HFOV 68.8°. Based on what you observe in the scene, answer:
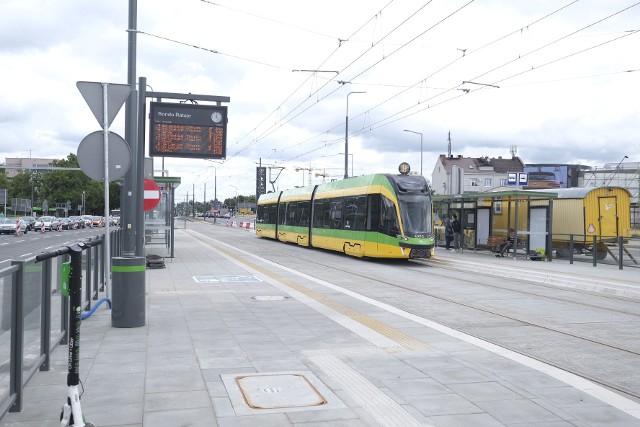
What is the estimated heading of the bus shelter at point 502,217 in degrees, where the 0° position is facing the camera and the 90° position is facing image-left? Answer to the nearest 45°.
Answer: approximately 45°

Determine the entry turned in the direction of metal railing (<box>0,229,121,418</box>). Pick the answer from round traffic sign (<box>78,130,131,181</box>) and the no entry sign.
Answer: the no entry sign

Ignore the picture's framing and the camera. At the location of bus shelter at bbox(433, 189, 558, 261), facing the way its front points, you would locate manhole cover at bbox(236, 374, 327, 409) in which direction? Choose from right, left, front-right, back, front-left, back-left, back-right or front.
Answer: front-left

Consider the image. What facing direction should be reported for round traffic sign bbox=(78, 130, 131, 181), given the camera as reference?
facing away from the viewer

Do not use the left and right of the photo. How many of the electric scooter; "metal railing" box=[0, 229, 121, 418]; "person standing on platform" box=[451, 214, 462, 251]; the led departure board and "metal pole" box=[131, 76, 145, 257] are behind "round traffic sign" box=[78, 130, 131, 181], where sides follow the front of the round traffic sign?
2

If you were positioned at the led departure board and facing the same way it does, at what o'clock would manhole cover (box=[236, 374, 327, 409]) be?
The manhole cover is roughly at 12 o'clock from the led departure board.

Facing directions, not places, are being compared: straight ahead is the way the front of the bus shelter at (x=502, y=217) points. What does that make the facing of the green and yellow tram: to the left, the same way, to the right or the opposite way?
to the left

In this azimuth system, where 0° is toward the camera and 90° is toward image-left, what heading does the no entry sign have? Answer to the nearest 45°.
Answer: approximately 0°

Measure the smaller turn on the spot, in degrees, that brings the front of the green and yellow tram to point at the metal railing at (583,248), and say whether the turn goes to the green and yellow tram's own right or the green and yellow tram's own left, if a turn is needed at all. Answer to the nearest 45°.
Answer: approximately 45° to the green and yellow tram's own left
